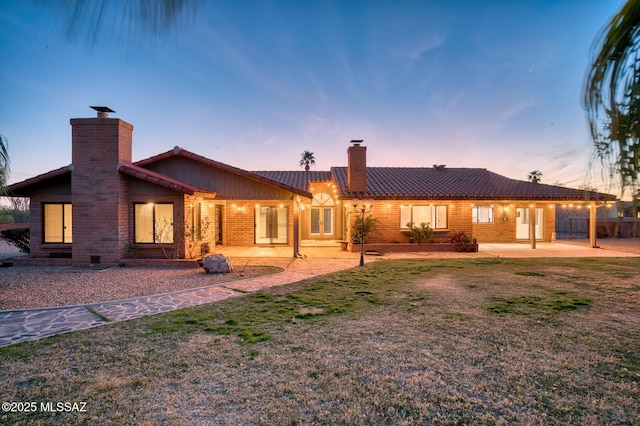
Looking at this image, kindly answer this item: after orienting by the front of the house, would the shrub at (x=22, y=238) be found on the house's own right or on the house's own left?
on the house's own right

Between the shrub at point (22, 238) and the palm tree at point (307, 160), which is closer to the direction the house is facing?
the shrub

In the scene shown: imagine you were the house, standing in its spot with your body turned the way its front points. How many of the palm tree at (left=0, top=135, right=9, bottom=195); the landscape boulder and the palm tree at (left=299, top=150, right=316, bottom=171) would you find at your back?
1

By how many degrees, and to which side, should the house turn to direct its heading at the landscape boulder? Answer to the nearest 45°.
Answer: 0° — it already faces it

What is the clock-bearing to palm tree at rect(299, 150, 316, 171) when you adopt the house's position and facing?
The palm tree is roughly at 6 o'clock from the house.

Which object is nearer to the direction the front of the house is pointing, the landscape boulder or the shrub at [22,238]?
the landscape boulder

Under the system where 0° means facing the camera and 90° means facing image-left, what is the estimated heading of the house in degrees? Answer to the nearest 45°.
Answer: approximately 0°
